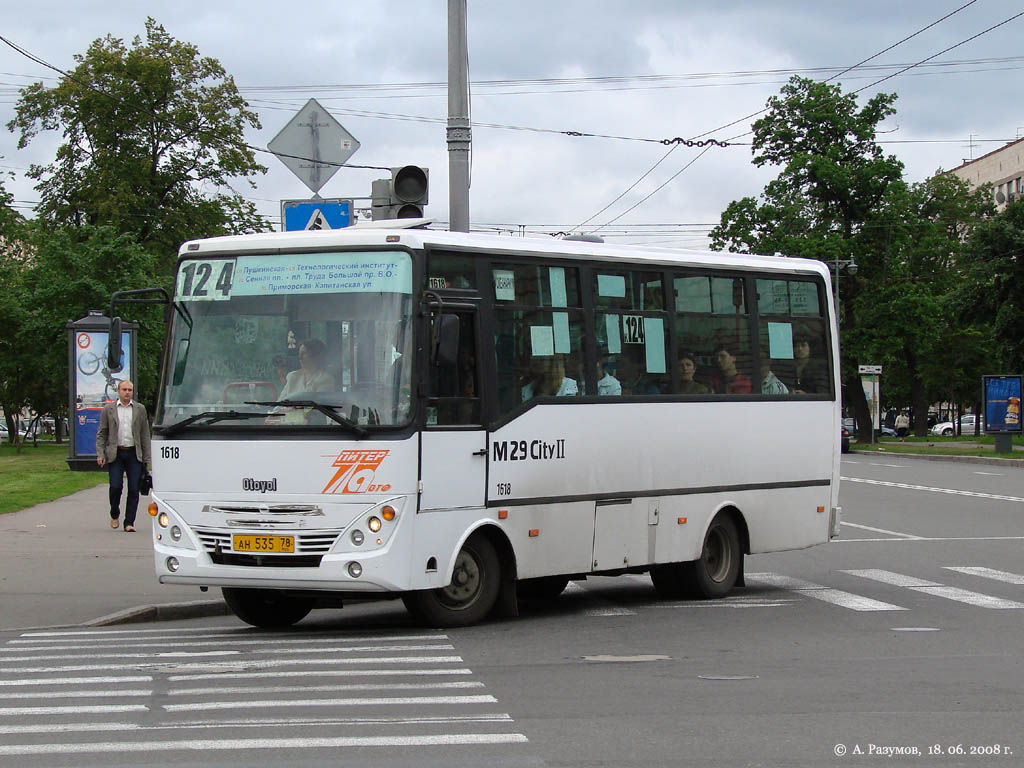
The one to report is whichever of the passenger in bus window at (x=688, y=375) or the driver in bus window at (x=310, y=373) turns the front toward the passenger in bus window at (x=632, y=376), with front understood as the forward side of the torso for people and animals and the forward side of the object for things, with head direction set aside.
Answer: the passenger in bus window at (x=688, y=375)

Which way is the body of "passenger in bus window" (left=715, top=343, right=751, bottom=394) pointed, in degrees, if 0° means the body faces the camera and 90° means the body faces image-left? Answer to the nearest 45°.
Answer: approximately 45°

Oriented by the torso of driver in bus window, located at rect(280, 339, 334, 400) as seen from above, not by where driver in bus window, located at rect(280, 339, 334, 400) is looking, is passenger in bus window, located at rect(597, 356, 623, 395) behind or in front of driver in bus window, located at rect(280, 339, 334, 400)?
behind

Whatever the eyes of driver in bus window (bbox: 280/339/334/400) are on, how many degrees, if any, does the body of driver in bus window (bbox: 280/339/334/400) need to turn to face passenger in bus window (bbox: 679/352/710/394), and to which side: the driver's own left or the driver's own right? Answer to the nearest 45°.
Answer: approximately 180°

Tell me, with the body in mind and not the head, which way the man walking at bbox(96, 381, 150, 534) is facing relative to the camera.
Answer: toward the camera

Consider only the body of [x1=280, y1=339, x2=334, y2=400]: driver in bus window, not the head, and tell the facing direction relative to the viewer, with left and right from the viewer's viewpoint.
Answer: facing the viewer and to the left of the viewer

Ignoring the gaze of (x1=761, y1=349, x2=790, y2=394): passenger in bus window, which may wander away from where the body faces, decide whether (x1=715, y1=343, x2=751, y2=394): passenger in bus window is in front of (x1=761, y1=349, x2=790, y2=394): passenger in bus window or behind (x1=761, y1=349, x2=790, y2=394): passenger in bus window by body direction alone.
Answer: in front

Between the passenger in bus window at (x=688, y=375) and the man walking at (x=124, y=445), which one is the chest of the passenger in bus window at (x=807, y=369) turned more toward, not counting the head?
the passenger in bus window

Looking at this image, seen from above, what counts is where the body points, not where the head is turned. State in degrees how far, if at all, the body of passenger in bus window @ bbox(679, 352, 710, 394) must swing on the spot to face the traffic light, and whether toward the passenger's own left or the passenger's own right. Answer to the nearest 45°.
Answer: approximately 90° to the passenger's own right

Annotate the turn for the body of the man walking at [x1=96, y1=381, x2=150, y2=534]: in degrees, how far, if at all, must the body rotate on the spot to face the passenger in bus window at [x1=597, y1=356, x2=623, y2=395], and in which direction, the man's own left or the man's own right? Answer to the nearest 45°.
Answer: approximately 45° to the man's own left

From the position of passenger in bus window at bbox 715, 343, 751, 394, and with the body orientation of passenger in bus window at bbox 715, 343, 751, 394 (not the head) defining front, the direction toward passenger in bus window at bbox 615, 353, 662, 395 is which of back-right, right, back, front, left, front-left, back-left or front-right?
front

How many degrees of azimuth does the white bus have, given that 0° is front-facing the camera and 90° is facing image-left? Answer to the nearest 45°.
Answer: approximately 45°

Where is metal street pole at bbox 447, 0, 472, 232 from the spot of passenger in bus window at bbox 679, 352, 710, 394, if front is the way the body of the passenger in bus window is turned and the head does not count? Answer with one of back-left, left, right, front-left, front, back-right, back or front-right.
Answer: right
